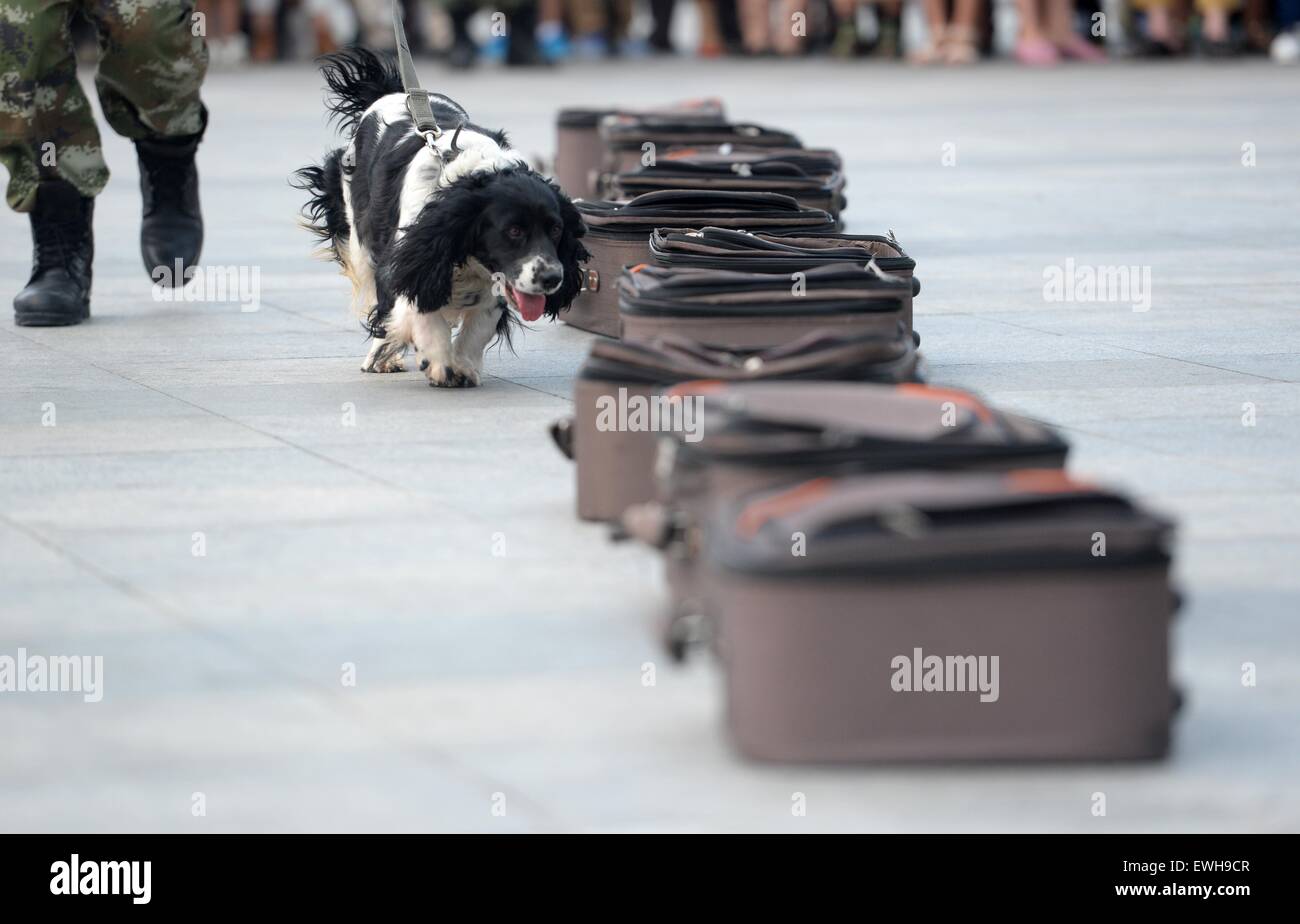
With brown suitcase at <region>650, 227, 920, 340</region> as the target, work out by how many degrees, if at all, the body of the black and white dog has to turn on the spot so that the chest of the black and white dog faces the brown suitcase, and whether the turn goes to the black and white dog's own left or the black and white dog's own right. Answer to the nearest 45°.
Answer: approximately 45° to the black and white dog's own left

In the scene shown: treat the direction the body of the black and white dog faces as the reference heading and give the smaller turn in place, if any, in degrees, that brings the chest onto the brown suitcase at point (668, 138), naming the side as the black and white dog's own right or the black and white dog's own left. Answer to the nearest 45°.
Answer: approximately 135° to the black and white dog's own left

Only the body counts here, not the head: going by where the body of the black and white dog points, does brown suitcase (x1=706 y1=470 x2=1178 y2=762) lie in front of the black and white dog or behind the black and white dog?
in front

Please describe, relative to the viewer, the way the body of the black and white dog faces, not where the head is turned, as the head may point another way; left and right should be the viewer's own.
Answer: facing the viewer and to the right of the viewer

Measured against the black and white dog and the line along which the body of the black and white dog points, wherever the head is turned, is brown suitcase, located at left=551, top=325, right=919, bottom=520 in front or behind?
in front

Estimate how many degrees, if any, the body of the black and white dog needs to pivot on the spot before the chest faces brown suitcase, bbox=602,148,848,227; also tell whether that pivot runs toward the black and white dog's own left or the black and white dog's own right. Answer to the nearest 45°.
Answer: approximately 90° to the black and white dog's own left

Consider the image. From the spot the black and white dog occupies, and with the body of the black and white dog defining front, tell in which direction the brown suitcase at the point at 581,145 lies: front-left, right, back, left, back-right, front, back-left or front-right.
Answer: back-left
